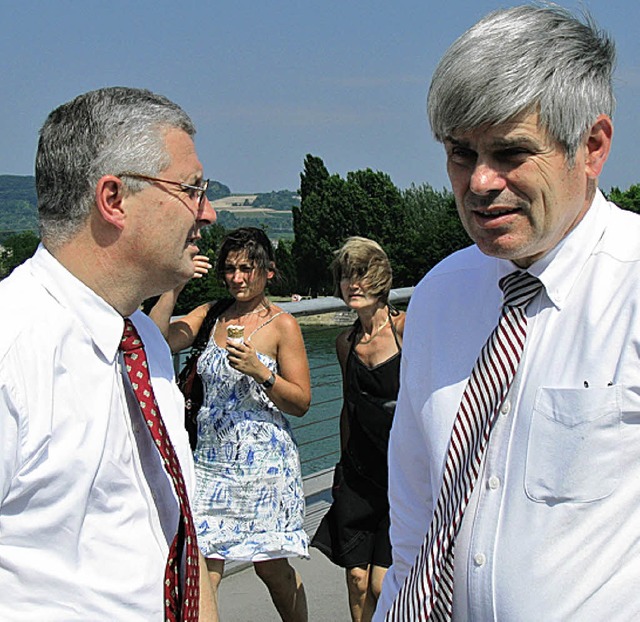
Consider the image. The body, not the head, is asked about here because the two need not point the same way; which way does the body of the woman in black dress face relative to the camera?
toward the camera

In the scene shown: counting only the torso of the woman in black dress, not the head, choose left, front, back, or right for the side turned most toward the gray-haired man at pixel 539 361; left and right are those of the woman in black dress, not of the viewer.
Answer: front

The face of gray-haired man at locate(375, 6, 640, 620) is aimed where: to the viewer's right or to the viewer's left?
to the viewer's left

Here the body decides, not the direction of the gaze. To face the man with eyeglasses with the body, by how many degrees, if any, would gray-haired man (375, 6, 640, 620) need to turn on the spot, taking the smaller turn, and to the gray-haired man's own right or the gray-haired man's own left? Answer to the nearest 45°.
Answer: approximately 45° to the gray-haired man's own right

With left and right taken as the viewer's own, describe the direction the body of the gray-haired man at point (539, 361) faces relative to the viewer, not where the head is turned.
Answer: facing the viewer and to the left of the viewer

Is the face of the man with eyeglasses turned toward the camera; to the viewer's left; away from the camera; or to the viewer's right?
to the viewer's right

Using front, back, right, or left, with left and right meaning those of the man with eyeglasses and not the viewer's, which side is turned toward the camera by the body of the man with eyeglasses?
right

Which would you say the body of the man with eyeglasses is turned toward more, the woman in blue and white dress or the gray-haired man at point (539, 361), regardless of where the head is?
the gray-haired man

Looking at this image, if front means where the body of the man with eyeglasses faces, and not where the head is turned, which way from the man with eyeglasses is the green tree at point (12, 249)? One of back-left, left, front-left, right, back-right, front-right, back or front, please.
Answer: left

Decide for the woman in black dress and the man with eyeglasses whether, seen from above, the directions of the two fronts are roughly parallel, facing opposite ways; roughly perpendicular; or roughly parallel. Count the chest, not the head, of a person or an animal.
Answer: roughly perpendicular

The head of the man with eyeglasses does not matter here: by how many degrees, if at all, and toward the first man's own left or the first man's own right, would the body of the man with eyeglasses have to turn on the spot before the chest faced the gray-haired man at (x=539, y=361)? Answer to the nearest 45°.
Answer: approximately 45° to the first man's own right

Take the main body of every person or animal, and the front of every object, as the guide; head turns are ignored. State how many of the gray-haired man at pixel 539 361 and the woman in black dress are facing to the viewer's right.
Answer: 0

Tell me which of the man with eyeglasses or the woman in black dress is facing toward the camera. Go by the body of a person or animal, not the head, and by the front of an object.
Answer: the woman in black dress
